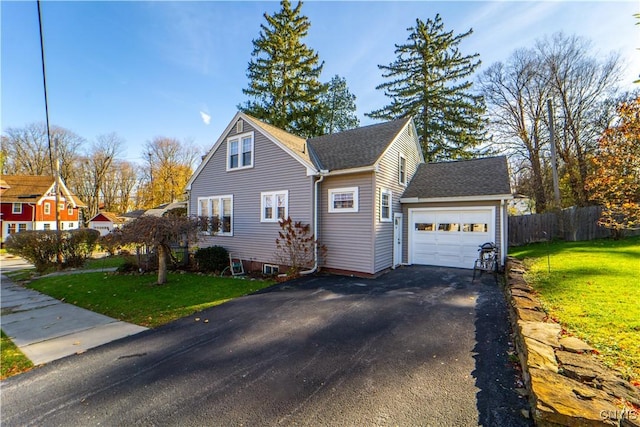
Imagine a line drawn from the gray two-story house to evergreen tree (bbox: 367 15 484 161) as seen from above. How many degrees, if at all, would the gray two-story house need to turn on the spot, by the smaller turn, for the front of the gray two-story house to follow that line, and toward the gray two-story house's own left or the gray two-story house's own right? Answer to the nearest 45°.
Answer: approximately 180°

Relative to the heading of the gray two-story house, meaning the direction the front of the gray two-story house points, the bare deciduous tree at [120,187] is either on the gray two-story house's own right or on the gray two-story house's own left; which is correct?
on the gray two-story house's own right

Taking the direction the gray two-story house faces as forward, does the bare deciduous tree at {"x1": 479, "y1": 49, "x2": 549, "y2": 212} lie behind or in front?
behind

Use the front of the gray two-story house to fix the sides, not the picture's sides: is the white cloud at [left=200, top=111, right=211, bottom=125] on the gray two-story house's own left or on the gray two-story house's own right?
on the gray two-story house's own right

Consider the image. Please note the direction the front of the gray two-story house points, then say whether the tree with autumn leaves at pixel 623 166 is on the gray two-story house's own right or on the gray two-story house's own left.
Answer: on the gray two-story house's own left

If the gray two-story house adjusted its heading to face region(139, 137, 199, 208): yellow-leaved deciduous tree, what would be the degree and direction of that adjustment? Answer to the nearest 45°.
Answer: approximately 90° to its right

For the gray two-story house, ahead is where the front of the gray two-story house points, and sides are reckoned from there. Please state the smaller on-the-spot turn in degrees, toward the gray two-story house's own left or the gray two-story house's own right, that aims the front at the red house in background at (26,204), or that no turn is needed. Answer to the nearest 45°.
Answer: approximately 90° to the gray two-story house's own right

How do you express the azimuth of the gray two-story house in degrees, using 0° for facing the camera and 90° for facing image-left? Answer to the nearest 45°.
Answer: approximately 45°

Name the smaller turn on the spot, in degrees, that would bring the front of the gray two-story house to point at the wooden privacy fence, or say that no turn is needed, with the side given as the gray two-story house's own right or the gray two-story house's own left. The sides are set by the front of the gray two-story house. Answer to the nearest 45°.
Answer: approximately 180°
